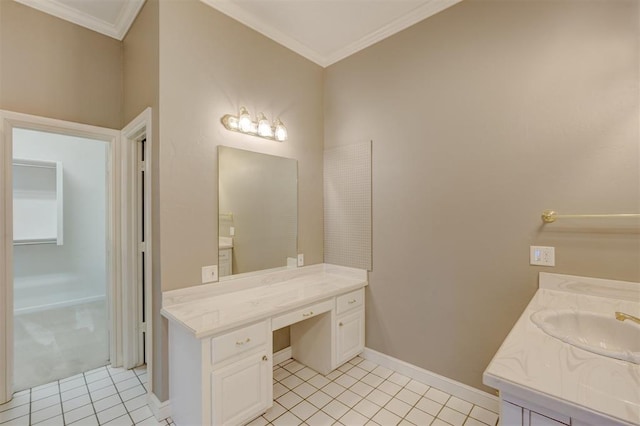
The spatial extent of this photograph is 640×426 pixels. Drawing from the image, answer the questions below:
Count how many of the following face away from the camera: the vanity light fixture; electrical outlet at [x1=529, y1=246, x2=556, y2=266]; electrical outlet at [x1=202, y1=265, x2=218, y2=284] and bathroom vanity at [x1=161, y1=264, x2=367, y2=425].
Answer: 0

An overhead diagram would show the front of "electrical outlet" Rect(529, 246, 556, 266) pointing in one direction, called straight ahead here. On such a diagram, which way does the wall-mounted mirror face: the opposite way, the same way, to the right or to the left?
to the left

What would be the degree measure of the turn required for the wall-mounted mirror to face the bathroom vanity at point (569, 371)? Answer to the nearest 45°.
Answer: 0° — it already faces it

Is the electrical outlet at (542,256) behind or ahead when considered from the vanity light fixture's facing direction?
ahead

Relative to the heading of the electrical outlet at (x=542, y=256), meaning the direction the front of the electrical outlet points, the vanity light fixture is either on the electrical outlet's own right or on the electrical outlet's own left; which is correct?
on the electrical outlet's own right
